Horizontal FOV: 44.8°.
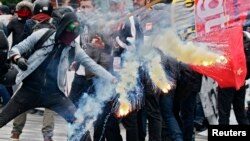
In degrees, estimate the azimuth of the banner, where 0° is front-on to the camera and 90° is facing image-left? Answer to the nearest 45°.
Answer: approximately 0°

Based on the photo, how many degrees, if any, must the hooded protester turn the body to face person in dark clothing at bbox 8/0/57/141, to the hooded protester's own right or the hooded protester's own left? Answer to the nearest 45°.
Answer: approximately 135° to the hooded protester's own left

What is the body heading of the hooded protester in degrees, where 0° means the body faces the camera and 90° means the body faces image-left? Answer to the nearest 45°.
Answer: approximately 315°

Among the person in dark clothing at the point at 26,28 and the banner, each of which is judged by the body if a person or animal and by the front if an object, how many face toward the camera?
2

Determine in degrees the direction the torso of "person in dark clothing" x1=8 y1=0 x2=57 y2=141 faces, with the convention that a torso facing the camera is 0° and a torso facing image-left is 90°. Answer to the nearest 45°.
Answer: approximately 0°
